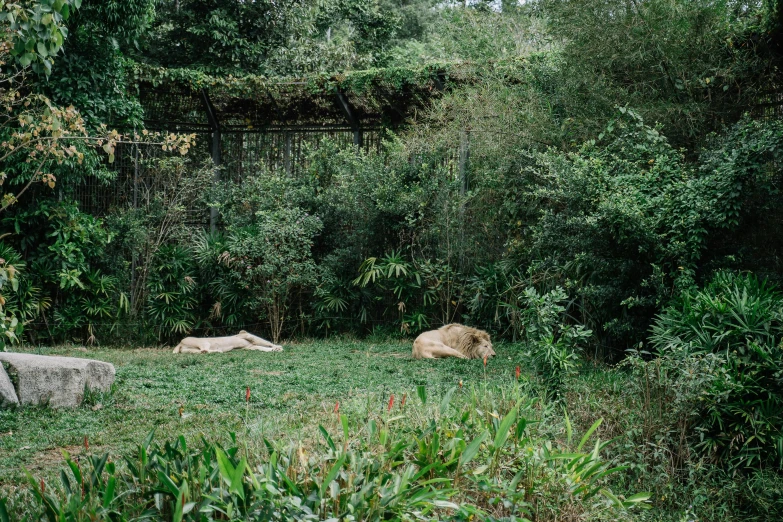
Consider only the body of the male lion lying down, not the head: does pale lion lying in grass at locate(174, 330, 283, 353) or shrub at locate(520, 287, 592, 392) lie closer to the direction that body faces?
the shrub

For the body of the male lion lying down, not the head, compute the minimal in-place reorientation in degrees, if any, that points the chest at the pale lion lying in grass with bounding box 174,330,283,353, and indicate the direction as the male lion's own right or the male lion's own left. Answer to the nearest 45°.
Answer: approximately 180°

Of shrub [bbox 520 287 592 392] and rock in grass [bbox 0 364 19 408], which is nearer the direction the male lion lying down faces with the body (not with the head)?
the shrub

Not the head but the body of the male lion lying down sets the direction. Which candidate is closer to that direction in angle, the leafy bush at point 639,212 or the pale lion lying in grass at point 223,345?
the leafy bush

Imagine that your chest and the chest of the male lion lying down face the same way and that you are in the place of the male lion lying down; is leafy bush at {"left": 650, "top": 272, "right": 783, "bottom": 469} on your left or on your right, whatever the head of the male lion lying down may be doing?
on your right

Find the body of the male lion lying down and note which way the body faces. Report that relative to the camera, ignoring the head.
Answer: to the viewer's right

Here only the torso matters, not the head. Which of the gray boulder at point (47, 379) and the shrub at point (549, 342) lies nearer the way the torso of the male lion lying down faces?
the shrub

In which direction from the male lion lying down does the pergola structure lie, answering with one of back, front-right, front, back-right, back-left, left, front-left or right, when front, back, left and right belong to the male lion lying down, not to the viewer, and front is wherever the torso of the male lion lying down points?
back-left

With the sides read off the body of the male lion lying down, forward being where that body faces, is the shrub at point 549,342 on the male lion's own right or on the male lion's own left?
on the male lion's own right

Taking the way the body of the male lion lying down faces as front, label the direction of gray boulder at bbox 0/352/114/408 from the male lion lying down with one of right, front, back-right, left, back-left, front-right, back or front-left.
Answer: back-right

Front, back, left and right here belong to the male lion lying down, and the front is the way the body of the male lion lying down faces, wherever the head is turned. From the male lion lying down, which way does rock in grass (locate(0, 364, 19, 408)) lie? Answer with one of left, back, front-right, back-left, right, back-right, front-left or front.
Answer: back-right

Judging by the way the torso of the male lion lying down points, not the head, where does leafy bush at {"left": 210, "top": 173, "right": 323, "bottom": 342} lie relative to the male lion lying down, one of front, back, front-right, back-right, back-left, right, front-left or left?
back-left
